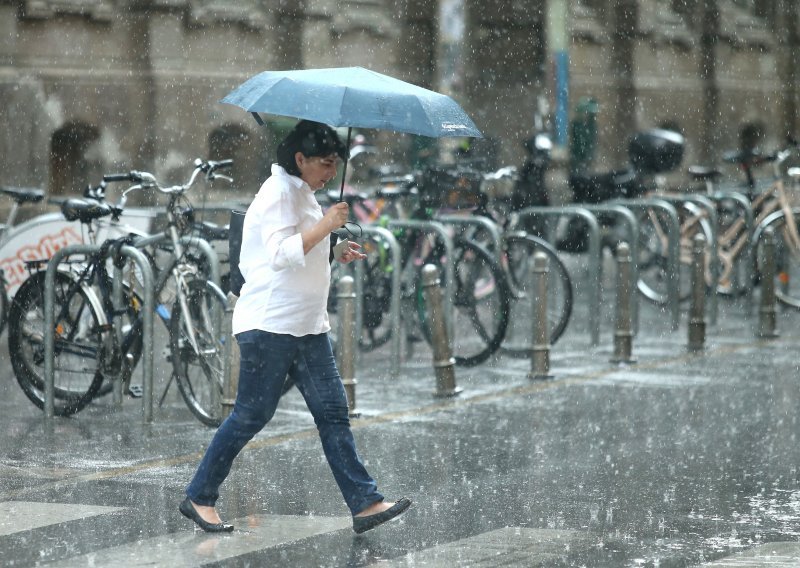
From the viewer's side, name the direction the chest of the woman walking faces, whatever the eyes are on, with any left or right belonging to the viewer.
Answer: facing to the right of the viewer

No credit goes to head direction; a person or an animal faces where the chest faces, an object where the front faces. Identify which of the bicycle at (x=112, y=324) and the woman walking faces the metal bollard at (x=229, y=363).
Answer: the bicycle
